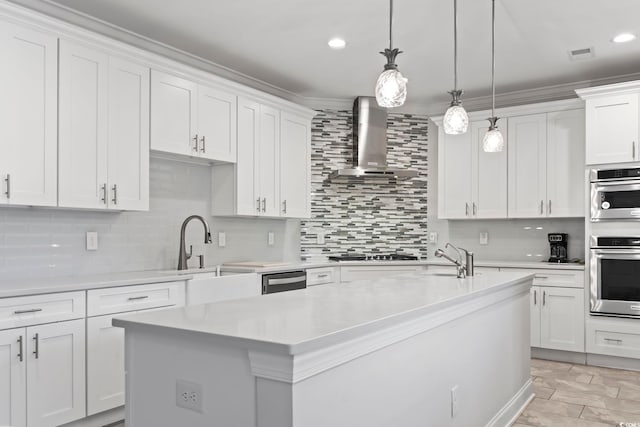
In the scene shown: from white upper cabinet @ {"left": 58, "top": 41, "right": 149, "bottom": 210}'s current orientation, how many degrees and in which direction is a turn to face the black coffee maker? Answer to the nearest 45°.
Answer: approximately 45° to its left

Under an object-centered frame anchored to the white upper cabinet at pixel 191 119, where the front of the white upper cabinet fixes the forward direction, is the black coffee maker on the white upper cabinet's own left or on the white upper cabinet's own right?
on the white upper cabinet's own left

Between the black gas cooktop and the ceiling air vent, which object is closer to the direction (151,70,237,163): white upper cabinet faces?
the ceiling air vent

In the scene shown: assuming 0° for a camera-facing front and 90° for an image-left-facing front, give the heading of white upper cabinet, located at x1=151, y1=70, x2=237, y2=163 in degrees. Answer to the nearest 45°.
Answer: approximately 315°

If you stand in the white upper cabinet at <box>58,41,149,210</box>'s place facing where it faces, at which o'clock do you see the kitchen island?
The kitchen island is roughly at 1 o'clock from the white upper cabinet.

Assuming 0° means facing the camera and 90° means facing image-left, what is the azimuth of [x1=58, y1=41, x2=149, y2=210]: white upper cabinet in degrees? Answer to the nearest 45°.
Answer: approximately 315°

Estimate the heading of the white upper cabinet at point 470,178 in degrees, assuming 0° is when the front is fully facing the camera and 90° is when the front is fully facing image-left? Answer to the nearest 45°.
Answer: approximately 0°

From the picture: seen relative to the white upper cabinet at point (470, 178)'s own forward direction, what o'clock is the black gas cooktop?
The black gas cooktop is roughly at 3 o'clock from the white upper cabinet.

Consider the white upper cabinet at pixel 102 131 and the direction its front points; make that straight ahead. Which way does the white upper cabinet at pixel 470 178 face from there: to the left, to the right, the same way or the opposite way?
to the right

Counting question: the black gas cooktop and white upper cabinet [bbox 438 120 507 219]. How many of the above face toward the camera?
2

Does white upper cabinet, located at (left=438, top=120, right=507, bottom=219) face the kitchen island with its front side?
yes

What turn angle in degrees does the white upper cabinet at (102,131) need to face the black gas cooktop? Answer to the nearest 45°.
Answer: approximately 90° to its left

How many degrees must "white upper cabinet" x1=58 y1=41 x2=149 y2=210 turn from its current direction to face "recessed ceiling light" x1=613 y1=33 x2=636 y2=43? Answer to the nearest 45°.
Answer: approximately 45° to its left

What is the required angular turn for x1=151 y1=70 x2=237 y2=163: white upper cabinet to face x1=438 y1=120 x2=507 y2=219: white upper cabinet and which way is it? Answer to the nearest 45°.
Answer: approximately 45° to its left
